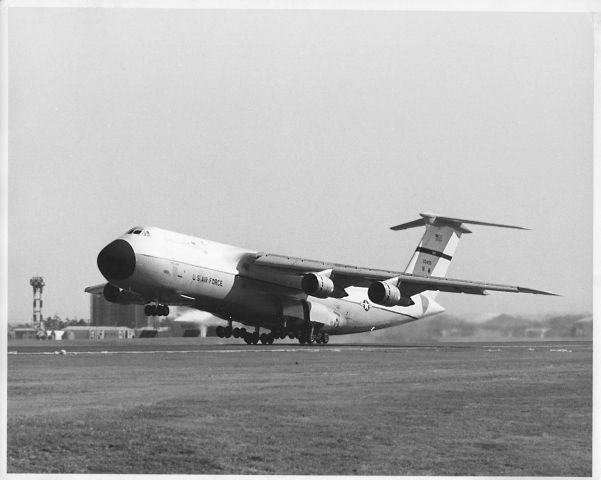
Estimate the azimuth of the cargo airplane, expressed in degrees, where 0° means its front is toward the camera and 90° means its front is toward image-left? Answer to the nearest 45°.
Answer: approximately 45°

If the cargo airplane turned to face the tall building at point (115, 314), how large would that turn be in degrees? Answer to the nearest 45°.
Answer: approximately 90° to its right
